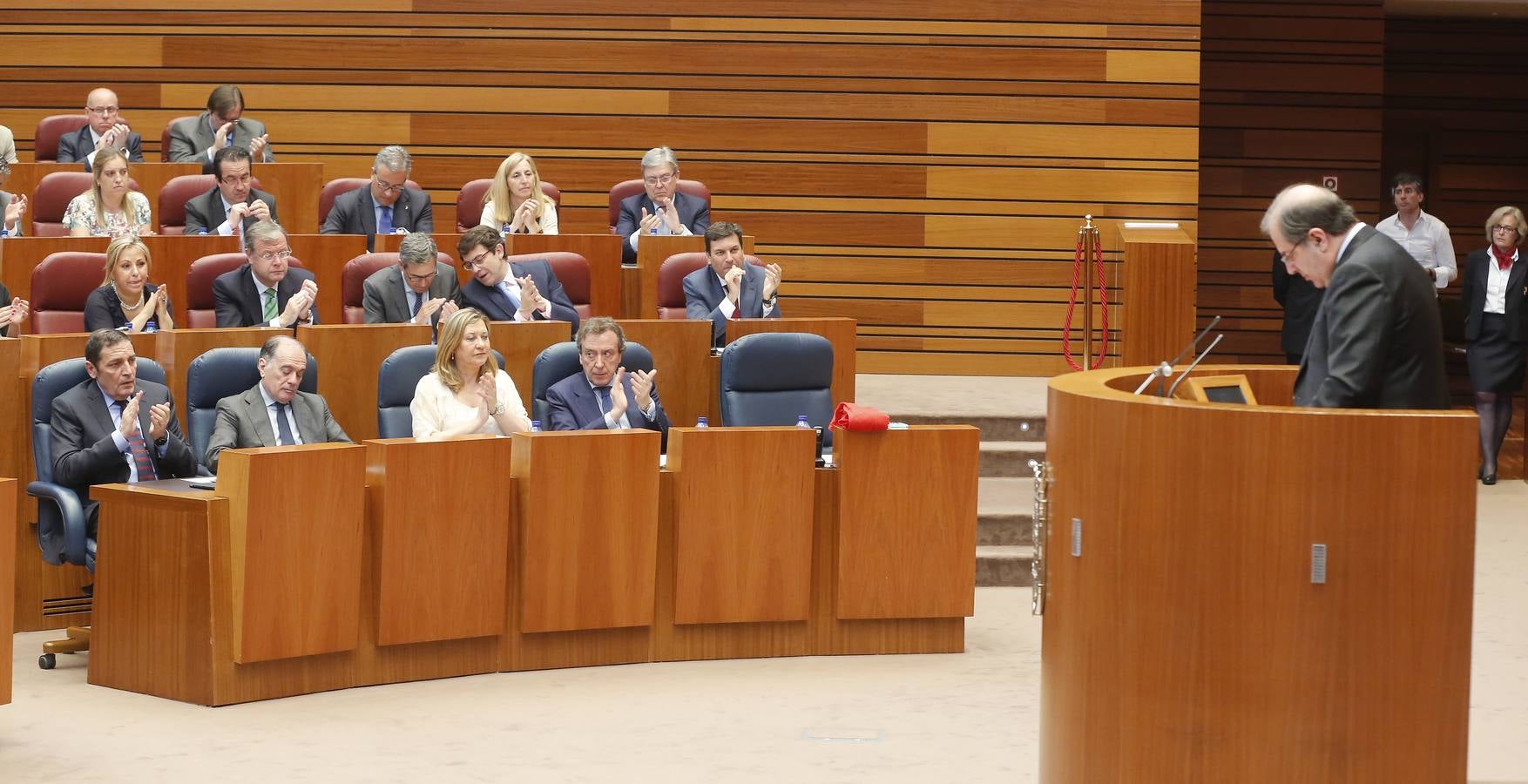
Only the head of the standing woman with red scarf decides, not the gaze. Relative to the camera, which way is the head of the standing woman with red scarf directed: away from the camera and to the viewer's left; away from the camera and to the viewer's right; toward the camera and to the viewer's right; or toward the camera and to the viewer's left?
toward the camera and to the viewer's left

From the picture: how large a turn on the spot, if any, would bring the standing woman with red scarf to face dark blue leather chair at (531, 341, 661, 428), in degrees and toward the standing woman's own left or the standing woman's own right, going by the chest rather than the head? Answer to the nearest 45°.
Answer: approximately 45° to the standing woman's own right

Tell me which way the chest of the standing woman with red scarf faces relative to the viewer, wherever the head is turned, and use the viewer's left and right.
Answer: facing the viewer

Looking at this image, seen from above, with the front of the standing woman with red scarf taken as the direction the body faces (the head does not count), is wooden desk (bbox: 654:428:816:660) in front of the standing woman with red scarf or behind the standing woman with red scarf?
in front

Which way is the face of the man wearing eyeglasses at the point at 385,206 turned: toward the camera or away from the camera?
toward the camera

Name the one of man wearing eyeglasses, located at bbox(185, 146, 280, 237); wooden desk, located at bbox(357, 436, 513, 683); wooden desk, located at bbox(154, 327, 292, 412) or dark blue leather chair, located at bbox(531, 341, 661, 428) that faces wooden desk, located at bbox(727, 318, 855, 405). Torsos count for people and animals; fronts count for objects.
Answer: the man wearing eyeglasses

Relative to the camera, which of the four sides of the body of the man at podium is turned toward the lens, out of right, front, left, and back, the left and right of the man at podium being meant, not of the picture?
left

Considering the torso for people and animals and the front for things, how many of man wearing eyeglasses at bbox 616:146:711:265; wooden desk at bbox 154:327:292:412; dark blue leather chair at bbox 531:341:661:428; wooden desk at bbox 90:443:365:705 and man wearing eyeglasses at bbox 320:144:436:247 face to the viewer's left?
0

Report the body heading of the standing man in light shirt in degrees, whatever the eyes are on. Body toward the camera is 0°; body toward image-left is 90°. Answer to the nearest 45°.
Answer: approximately 45°

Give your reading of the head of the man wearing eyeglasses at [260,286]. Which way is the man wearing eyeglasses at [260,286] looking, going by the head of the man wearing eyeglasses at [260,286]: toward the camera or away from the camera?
toward the camera

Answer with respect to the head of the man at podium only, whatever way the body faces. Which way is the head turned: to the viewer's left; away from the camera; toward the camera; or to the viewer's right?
to the viewer's left
